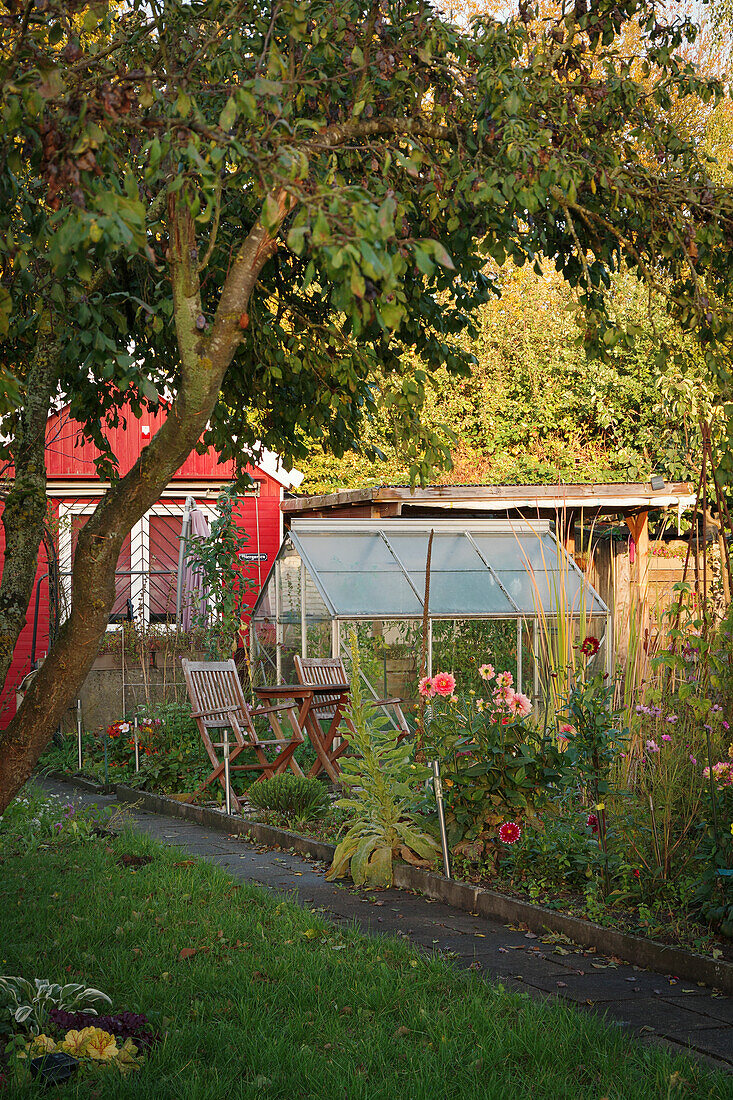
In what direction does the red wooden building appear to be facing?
toward the camera

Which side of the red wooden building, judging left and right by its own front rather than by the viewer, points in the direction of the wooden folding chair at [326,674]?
front

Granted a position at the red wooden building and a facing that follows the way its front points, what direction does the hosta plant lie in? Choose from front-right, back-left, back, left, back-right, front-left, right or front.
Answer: front

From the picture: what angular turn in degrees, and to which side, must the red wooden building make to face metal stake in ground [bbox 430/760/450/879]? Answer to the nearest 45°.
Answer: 0° — it already faces it

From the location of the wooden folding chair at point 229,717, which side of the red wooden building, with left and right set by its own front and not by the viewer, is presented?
front

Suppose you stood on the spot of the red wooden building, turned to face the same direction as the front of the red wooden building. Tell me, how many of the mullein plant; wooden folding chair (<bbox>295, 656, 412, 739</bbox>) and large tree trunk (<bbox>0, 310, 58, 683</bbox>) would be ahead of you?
3

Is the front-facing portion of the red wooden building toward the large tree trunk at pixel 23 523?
yes

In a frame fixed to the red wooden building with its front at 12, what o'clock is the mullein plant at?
The mullein plant is roughly at 12 o'clock from the red wooden building.

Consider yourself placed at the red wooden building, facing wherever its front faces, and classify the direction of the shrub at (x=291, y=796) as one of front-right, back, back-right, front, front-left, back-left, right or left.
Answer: front
